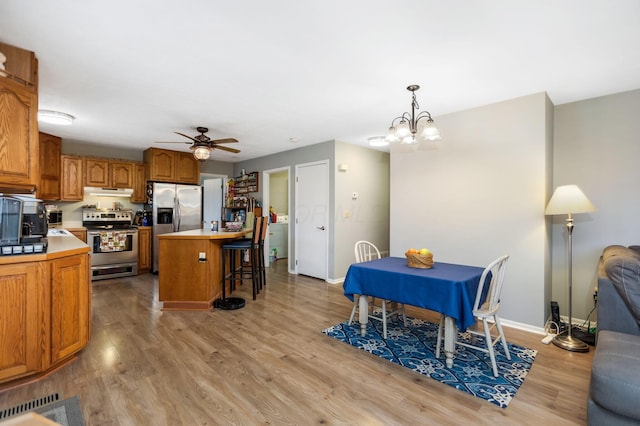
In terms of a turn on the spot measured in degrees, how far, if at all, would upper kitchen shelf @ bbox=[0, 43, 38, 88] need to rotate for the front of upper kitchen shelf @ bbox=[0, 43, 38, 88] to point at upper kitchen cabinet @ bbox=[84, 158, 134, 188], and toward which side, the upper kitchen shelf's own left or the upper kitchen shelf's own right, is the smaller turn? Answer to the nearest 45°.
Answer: approximately 135° to the upper kitchen shelf's own left

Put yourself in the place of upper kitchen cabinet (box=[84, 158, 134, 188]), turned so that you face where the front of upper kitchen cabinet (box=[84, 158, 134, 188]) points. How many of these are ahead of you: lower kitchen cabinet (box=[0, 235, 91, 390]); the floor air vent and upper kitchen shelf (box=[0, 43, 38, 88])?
3

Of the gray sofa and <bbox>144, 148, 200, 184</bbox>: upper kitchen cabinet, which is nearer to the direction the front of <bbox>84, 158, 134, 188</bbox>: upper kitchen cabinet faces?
the gray sofa

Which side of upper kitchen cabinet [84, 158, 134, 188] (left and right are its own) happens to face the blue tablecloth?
front

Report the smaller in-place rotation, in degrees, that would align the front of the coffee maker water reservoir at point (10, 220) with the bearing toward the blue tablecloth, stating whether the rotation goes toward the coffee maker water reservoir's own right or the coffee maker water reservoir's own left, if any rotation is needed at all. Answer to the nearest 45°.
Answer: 0° — it already faces it

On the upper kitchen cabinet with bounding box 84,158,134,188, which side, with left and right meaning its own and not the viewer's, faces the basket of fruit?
front

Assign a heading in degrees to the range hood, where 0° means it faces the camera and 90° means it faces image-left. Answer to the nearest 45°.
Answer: approximately 0°

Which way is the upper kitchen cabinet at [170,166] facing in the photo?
toward the camera

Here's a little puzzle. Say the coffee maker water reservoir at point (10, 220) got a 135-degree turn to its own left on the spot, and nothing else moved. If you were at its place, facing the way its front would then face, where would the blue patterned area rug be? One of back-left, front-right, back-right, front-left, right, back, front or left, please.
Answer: back-right

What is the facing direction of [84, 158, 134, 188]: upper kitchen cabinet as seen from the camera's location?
facing the viewer

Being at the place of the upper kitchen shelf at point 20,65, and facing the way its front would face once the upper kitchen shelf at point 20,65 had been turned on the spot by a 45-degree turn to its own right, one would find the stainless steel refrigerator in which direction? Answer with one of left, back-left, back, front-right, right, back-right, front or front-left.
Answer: back-left

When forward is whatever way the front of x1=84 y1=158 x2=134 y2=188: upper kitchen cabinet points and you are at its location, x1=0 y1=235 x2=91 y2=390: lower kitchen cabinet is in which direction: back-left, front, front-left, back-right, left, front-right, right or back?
front
